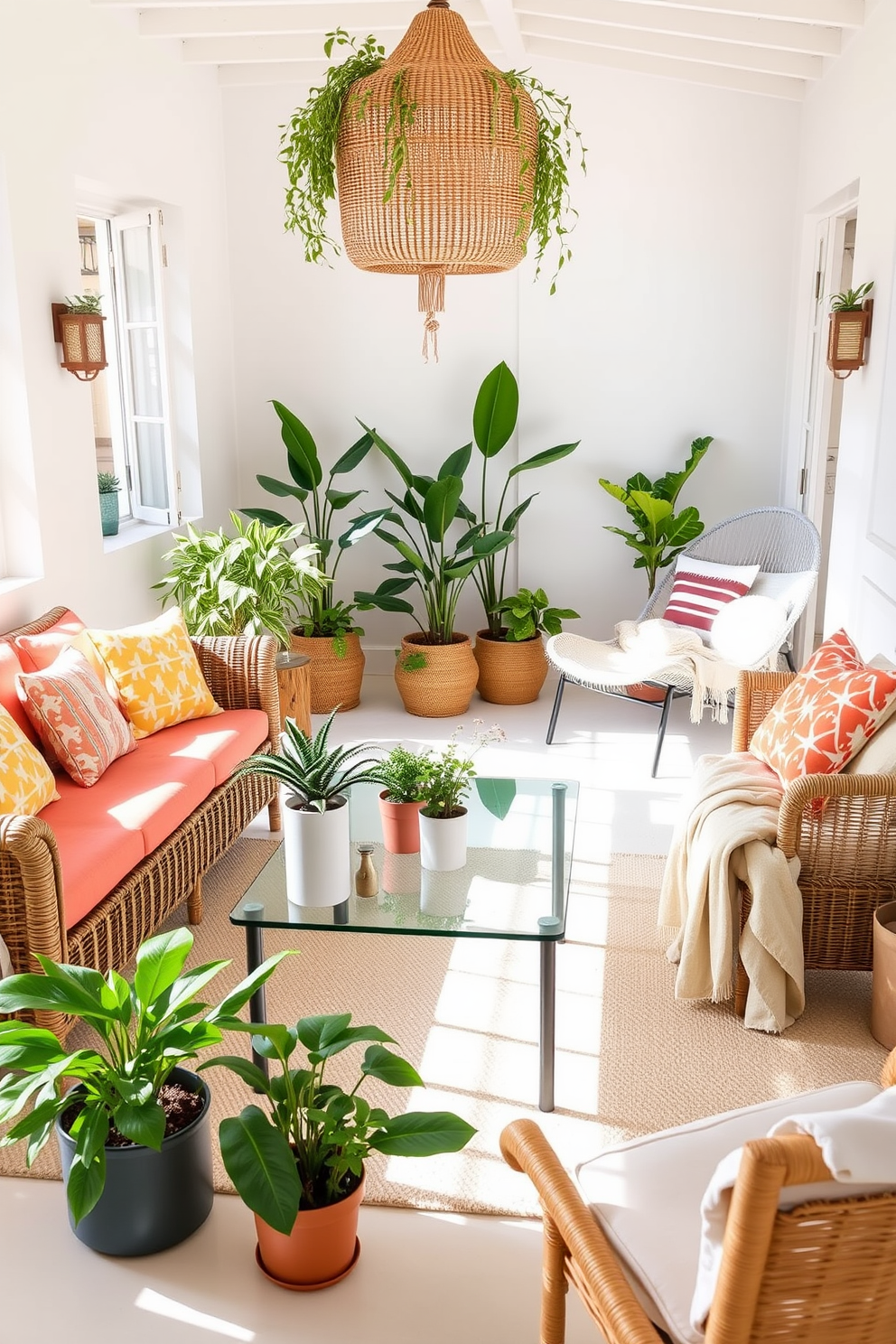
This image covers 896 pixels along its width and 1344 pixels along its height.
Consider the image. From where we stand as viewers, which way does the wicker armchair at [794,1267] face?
facing away from the viewer and to the left of the viewer

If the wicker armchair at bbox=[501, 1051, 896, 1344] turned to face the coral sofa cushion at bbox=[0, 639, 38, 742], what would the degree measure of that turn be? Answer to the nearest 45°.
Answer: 0° — it already faces it

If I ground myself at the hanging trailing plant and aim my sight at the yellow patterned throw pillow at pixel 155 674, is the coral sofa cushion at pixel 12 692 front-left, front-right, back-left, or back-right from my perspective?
front-left

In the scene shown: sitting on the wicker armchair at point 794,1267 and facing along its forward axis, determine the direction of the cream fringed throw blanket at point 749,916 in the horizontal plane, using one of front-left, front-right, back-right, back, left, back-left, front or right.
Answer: front-right

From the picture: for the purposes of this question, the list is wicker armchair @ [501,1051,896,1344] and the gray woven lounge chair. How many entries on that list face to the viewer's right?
0

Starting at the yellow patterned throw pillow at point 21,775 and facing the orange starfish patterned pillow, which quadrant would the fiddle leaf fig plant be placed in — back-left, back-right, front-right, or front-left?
front-left

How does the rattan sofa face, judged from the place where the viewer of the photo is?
facing the viewer and to the right of the viewer

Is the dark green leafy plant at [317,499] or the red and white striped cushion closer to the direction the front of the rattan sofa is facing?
the red and white striped cushion

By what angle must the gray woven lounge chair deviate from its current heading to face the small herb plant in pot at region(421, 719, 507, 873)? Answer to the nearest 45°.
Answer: approximately 45° to its left

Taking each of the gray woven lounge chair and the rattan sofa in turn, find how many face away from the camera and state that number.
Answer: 0

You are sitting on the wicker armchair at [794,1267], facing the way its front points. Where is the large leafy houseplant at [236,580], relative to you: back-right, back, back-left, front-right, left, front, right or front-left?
front

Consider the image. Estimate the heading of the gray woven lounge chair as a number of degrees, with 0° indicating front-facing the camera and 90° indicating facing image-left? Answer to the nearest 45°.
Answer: approximately 45°

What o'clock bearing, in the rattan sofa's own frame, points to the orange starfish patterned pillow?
The orange starfish patterned pillow is roughly at 11 o'clock from the rattan sofa.

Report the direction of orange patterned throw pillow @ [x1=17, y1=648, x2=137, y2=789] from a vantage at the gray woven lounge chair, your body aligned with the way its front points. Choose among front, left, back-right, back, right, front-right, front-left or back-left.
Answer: front

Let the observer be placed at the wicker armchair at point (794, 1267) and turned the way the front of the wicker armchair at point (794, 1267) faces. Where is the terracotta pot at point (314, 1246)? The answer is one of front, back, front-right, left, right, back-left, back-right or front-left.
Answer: front

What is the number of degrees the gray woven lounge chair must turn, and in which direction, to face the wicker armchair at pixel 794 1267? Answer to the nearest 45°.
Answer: approximately 45° to its left
